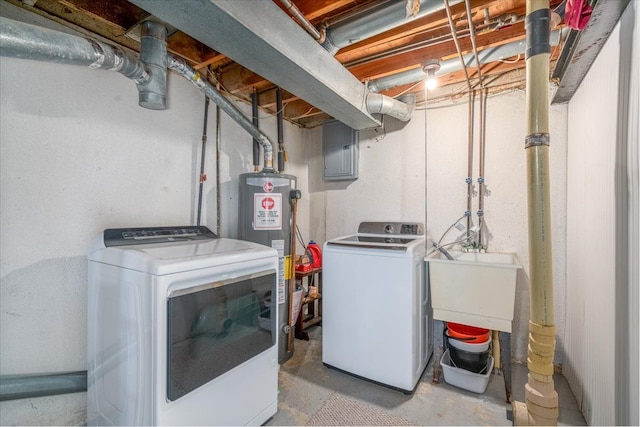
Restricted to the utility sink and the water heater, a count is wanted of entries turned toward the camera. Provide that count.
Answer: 2

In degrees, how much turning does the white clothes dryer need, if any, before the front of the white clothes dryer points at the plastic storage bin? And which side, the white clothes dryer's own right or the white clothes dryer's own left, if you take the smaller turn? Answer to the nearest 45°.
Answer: approximately 45° to the white clothes dryer's own left

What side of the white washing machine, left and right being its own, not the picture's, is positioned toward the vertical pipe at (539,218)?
left

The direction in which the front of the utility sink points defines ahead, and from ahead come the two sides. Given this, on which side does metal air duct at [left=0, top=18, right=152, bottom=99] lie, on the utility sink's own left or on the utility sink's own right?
on the utility sink's own right

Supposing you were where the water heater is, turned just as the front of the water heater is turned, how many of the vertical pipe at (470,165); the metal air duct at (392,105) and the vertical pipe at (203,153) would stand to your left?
2

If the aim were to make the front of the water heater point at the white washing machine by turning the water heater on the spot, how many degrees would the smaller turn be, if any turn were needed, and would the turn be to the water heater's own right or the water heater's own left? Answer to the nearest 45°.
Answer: approximately 45° to the water heater's own left

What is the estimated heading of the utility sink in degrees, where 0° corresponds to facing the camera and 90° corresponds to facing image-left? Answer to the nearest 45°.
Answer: approximately 0°
